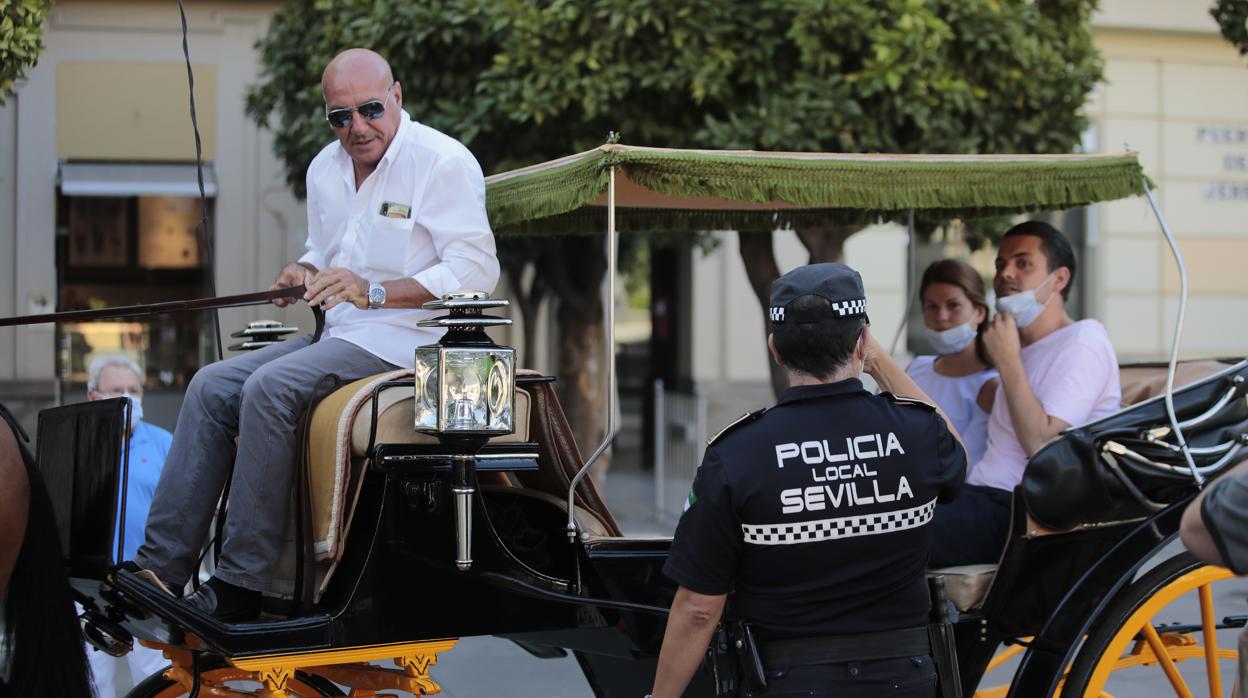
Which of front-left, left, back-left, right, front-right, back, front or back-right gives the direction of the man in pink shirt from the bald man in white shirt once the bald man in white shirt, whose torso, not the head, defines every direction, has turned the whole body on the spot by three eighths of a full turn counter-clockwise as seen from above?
front

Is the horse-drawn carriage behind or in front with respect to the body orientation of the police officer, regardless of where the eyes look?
in front

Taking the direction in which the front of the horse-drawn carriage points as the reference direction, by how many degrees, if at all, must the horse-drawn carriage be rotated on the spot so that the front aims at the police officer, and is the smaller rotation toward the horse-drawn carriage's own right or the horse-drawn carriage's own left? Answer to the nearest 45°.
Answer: approximately 135° to the horse-drawn carriage's own left

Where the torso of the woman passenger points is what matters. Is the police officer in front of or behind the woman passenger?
in front

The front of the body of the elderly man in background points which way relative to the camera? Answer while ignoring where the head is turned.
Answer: toward the camera

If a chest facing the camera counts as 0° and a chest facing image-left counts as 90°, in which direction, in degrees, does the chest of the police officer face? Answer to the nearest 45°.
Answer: approximately 180°

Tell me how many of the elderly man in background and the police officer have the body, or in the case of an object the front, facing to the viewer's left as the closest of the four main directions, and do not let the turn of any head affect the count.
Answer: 0

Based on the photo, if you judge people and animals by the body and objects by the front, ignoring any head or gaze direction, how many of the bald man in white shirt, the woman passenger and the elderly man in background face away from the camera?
0

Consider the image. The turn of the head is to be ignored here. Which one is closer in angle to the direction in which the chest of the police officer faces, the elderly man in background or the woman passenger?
the woman passenger

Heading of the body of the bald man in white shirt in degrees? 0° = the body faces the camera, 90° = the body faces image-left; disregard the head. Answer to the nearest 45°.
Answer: approximately 45°

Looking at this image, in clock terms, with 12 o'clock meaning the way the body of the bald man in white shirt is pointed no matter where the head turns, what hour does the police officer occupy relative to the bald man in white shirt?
The police officer is roughly at 9 o'clock from the bald man in white shirt.

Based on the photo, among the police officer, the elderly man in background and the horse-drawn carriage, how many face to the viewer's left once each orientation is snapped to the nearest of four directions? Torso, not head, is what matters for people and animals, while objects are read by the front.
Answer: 1

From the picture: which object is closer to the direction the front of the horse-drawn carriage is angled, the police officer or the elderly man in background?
the elderly man in background

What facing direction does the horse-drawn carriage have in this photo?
to the viewer's left

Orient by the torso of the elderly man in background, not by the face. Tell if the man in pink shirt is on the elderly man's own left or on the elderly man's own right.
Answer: on the elderly man's own left
